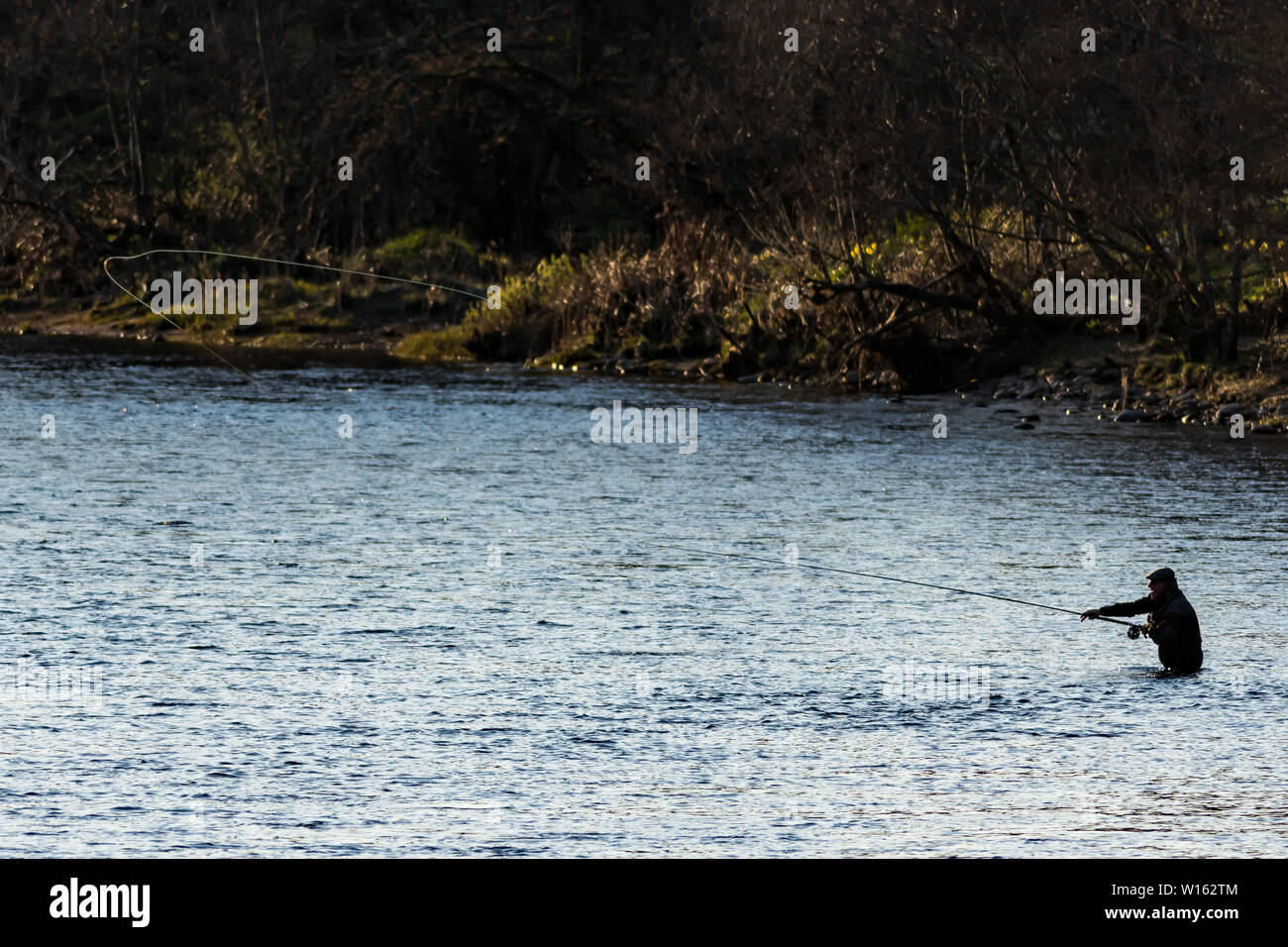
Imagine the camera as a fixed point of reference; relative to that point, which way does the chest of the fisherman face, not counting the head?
to the viewer's left
